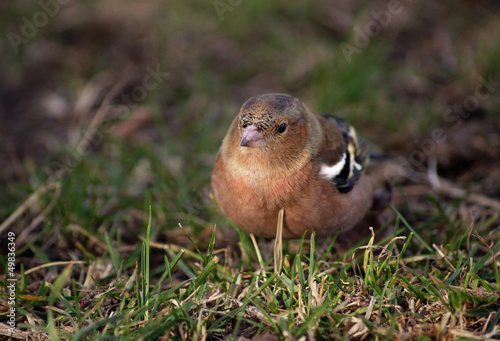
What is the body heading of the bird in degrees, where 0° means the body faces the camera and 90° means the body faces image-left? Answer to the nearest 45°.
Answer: approximately 45°
